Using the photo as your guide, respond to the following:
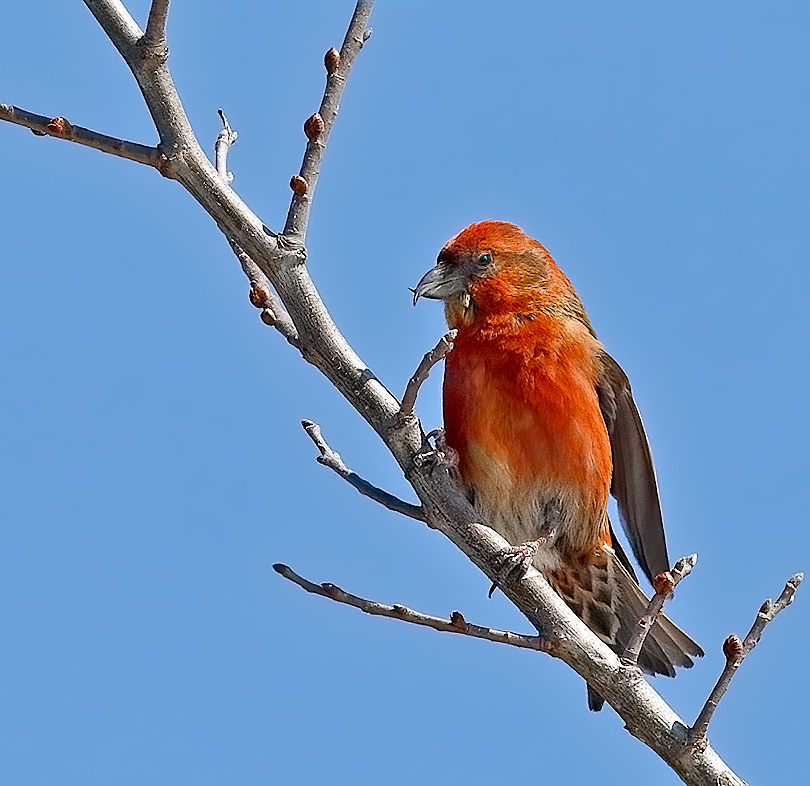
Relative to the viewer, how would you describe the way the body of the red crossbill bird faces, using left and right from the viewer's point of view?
facing the viewer and to the left of the viewer
